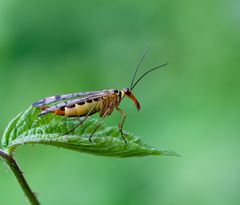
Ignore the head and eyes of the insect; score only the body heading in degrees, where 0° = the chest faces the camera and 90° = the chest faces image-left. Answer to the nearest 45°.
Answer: approximately 270°
